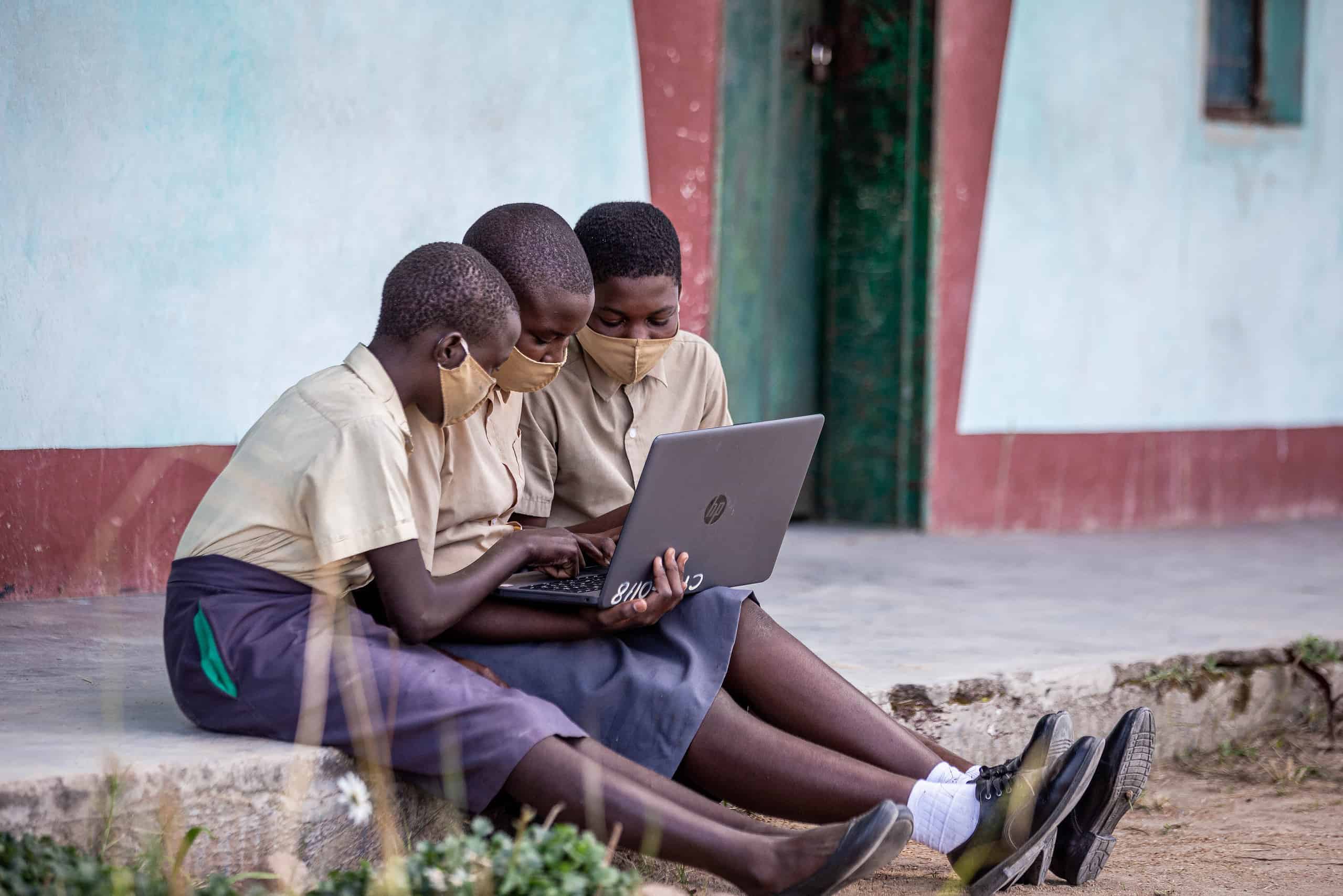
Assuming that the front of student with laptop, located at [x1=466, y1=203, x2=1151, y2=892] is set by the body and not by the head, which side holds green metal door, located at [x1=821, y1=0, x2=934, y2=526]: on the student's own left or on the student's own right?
on the student's own left

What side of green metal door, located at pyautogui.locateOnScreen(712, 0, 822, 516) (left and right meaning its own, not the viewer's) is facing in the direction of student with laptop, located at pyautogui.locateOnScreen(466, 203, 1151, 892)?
front

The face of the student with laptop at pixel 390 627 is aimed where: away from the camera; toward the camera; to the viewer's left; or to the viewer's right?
to the viewer's right

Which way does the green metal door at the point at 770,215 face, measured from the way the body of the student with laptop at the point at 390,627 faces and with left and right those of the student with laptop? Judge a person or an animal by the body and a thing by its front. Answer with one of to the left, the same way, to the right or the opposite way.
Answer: to the right

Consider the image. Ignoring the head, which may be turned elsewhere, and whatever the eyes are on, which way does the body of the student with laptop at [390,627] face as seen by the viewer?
to the viewer's right

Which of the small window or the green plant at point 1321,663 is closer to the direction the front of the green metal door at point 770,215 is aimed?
the green plant

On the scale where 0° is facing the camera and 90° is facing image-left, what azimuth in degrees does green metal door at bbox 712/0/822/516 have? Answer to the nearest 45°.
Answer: approximately 0°

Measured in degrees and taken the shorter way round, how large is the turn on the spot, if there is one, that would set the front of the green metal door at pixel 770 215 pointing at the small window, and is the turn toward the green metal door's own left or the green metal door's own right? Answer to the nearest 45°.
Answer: approximately 135° to the green metal door's own left

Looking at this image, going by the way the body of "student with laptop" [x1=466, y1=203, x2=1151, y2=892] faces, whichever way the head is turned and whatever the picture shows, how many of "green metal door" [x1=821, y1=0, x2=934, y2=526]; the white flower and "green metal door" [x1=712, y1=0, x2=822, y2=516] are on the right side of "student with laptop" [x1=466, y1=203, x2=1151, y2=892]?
1

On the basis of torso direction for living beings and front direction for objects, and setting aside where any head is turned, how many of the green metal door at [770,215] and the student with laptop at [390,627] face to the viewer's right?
1

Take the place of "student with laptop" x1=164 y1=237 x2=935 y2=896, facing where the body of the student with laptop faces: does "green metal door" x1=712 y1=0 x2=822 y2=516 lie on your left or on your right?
on your left
